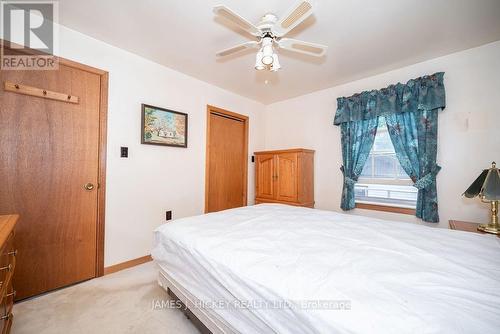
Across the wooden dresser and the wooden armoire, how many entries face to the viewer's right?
1

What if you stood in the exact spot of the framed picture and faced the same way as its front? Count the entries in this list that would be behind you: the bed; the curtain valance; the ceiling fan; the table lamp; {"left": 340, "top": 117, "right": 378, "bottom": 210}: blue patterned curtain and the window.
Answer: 0

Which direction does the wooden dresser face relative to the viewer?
to the viewer's right

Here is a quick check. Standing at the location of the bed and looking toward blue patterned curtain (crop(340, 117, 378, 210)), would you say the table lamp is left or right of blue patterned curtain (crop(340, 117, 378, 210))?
right

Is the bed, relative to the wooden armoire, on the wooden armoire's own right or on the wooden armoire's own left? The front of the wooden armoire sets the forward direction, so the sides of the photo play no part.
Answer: on the wooden armoire's own left

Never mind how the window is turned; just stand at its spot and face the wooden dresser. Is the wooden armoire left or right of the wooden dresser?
right

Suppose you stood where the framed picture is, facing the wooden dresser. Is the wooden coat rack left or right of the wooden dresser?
right

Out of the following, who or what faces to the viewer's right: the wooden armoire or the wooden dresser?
the wooden dresser

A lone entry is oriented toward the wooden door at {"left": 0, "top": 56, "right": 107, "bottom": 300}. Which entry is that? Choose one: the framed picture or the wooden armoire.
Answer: the wooden armoire

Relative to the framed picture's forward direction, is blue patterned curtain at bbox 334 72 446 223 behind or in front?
in front

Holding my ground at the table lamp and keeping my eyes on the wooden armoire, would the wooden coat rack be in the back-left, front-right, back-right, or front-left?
front-left

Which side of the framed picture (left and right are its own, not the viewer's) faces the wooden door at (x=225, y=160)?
left

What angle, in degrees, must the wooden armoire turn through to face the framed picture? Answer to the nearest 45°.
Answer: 0° — it already faces it
